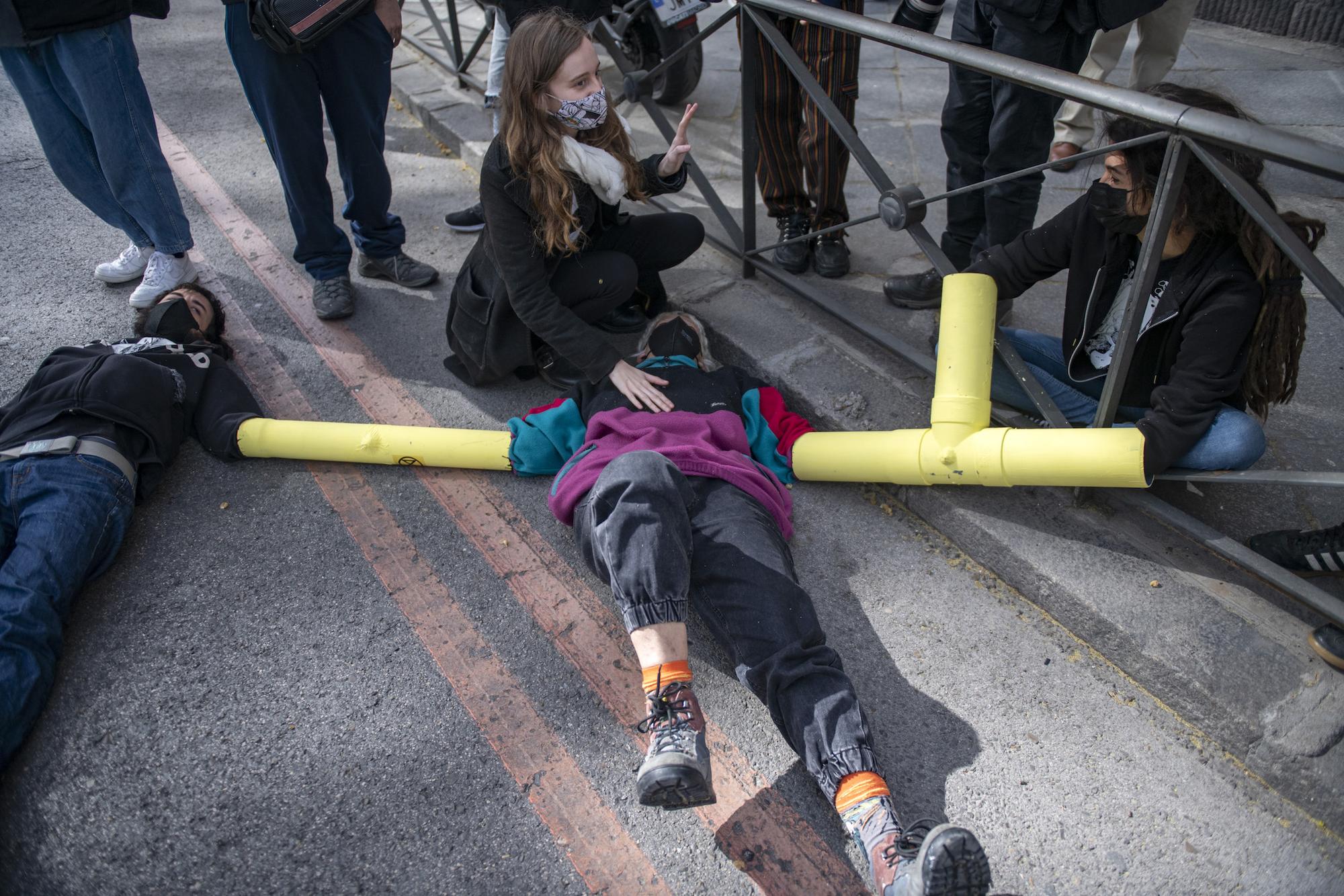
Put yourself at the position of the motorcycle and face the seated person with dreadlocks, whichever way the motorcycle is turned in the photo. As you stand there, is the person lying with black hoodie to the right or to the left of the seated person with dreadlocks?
right

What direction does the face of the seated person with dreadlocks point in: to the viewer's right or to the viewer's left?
to the viewer's left

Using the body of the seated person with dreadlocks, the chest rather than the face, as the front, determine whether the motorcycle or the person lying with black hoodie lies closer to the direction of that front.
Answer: the person lying with black hoodie

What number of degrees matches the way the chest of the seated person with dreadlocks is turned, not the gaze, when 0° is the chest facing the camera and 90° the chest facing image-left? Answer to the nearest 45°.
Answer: approximately 45°

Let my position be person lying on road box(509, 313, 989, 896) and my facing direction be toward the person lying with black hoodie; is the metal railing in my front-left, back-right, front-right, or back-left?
back-right

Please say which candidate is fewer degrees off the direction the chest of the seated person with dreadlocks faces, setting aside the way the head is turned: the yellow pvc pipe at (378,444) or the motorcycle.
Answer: the yellow pvc pipe

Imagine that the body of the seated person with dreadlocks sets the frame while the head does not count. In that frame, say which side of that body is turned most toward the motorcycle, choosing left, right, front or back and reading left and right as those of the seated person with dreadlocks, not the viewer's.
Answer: right

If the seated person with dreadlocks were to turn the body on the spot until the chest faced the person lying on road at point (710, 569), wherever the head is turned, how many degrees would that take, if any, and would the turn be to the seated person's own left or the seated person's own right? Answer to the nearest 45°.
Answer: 0° — they already face them
